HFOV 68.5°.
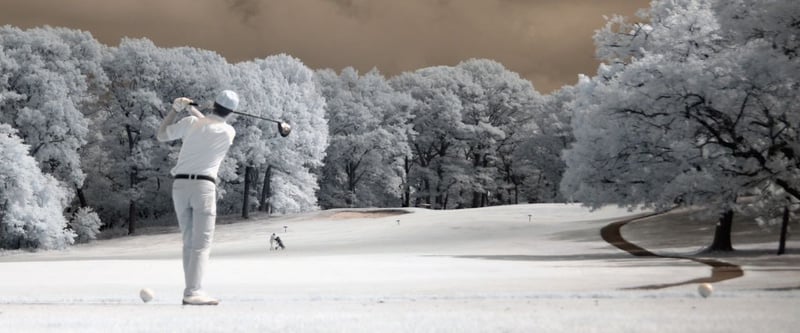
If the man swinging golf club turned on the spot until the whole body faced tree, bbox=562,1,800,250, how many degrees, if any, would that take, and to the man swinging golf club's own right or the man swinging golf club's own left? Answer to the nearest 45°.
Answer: approximately 45° to the man swinging golf club's own right

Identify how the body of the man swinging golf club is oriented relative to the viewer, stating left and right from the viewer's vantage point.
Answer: facing away from the viewer
